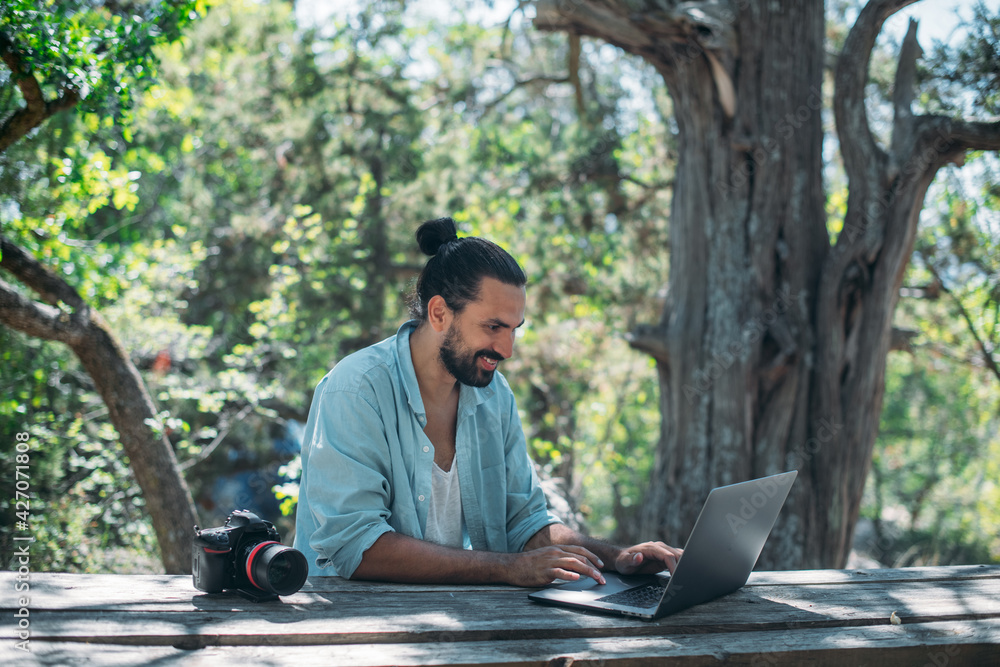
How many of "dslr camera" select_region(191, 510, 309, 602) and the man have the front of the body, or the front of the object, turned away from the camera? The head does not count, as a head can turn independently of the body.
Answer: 0

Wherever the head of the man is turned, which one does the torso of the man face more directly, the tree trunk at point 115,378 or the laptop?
the laptop

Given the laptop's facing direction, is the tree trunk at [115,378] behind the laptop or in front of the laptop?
in front

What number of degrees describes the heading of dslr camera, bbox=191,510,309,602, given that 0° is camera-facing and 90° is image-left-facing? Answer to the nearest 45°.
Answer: approximately 315°

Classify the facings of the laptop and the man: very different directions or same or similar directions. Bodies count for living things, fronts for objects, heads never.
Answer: very different directions

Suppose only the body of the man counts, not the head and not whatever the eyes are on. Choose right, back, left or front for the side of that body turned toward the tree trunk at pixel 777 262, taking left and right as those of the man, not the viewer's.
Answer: left

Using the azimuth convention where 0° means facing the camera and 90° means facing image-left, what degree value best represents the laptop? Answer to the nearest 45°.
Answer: approximately 135°

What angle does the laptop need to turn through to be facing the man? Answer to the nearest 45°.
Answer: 0° — it already faces them

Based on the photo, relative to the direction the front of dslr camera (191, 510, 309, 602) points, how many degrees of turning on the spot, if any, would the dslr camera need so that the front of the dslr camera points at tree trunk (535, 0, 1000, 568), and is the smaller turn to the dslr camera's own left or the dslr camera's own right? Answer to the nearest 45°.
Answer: approximately 90° to the dslr camera's own left
